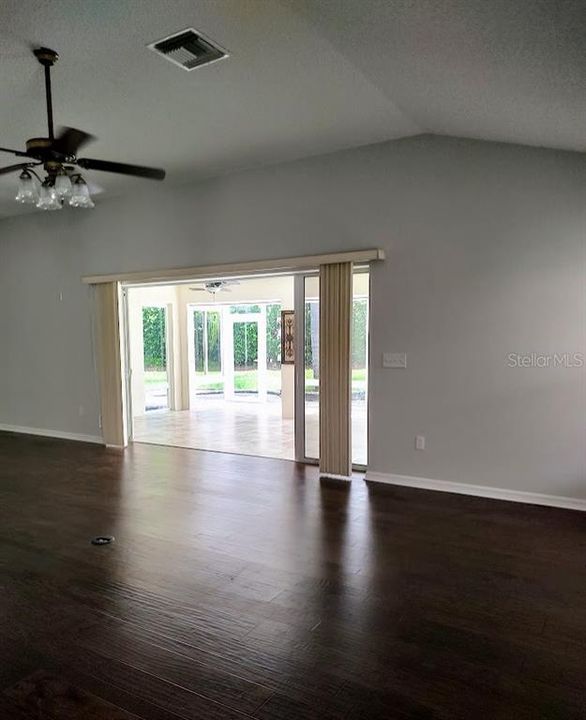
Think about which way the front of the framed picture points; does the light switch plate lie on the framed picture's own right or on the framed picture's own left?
on the framed picture's own left

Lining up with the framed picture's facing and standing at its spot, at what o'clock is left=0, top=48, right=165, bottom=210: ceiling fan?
The ceiling fan is roughly at 11 o'clock from the framed picture.

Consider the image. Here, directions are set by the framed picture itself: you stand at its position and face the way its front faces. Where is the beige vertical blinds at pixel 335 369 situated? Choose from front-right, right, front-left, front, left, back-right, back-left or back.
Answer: front-left

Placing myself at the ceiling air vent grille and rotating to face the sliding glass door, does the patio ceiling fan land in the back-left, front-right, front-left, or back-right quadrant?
front-left

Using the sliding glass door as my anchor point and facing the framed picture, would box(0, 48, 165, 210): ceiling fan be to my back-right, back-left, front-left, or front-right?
back-left

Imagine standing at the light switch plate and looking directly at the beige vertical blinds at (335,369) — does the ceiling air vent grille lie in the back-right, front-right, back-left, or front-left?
front-left

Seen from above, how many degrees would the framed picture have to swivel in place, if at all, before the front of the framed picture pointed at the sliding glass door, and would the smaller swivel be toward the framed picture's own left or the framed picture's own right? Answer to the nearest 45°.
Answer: approximately 45° to the framed picture's own left

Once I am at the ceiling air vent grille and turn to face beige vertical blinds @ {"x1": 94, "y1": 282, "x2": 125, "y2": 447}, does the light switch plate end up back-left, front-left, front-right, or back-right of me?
front-right

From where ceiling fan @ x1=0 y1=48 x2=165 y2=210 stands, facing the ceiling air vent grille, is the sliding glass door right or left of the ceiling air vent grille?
left

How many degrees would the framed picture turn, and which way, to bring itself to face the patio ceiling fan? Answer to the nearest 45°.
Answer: approximately 90° to its right

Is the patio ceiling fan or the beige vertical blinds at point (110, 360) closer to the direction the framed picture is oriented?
the beige vertical blinds

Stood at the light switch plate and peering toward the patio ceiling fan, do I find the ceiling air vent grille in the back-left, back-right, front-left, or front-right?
back-left
